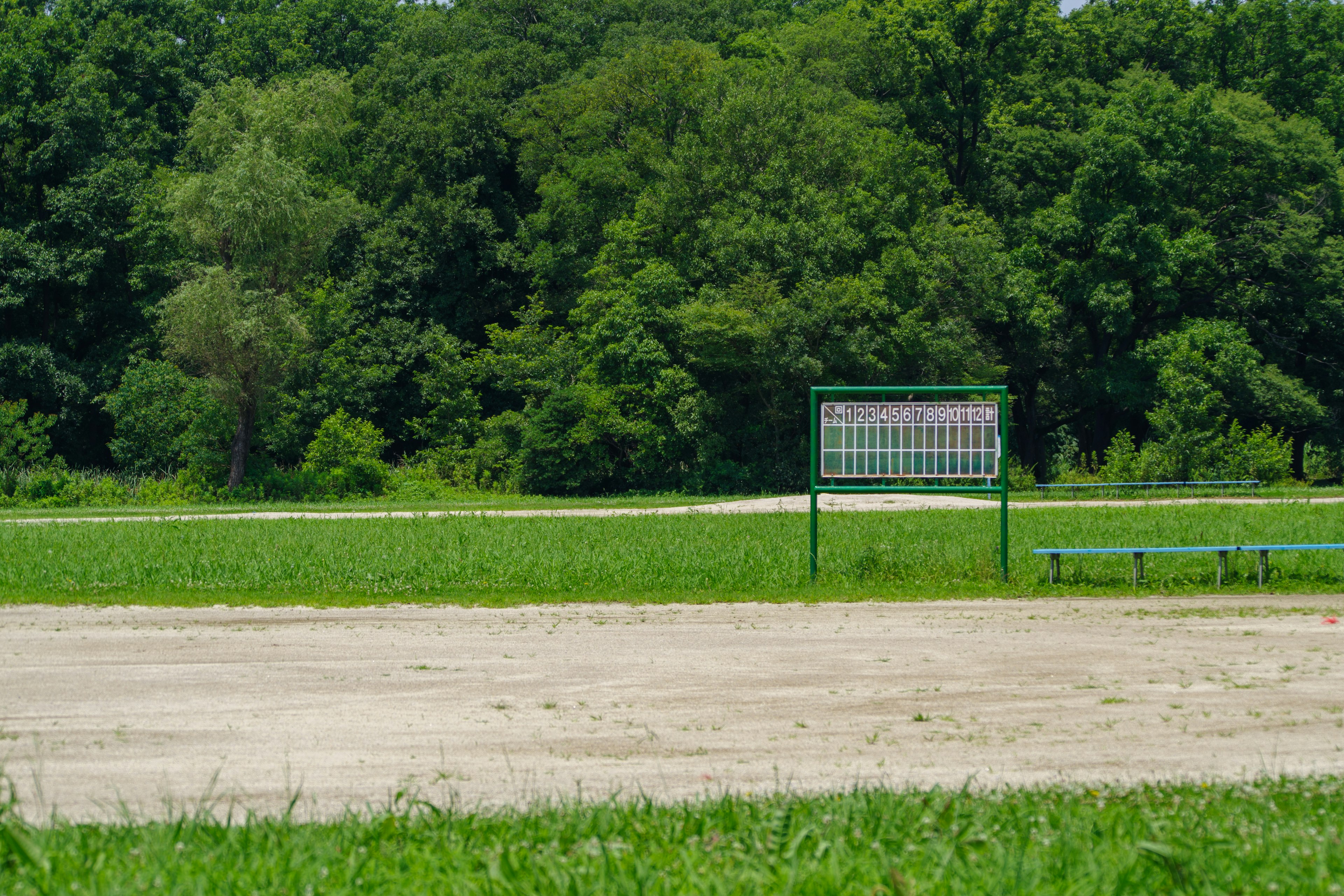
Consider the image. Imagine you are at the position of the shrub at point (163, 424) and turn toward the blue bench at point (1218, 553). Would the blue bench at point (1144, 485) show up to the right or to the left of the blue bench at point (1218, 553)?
left

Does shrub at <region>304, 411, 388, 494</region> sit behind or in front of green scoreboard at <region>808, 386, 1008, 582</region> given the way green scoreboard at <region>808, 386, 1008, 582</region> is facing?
behind

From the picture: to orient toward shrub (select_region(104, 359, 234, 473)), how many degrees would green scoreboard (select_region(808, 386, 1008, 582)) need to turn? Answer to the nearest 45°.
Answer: approximately 135° to its right

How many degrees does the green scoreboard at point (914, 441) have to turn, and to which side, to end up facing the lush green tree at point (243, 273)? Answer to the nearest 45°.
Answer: approximately 135° to its right

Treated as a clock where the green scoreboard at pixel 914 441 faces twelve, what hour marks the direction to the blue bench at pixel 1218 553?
The blue bench is roughly at 9 o'clock from the green scoreboard.

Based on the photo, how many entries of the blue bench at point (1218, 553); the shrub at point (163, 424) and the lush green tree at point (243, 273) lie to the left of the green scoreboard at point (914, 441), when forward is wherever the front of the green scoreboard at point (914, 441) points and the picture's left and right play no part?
1

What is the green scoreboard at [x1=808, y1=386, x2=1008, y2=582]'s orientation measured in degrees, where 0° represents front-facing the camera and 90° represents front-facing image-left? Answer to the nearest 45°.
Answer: approximately 0°

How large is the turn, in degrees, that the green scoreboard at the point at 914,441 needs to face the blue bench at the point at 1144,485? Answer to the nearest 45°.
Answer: approximately 180°
